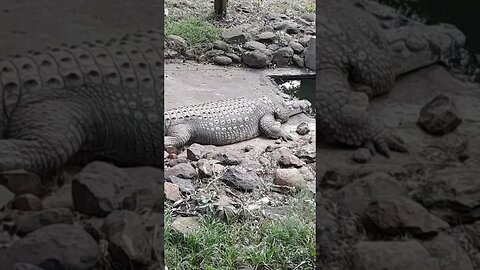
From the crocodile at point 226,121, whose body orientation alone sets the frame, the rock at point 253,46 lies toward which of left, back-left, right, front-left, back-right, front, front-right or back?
left

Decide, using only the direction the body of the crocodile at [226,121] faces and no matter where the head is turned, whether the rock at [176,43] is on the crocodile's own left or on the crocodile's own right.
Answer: on the crocodile's own left

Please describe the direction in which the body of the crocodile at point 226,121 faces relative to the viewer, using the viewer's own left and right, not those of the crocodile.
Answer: facing to the right of the viewer
